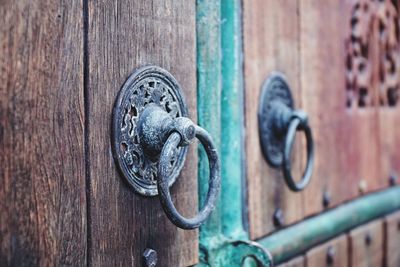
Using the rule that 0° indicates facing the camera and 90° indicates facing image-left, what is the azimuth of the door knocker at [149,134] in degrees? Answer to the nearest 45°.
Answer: approximately 315°

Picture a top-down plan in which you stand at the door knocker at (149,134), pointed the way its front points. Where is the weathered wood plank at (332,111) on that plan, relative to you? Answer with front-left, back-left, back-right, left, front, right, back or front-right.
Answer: left
